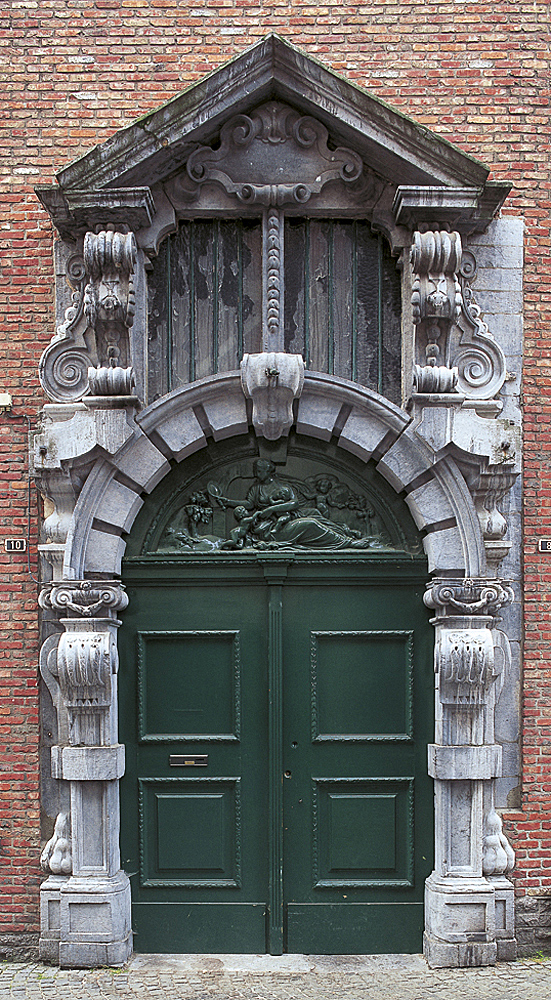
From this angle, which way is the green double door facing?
toward the camera

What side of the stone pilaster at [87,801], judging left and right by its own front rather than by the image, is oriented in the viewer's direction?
front

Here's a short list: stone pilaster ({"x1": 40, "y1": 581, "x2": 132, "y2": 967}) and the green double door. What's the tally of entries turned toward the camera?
2
